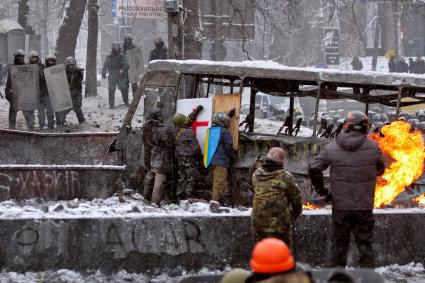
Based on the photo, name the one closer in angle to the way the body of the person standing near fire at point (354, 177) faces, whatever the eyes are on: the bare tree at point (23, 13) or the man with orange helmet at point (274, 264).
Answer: the bare tree

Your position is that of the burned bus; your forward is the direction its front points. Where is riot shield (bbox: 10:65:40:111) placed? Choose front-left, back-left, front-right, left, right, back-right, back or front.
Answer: front-right

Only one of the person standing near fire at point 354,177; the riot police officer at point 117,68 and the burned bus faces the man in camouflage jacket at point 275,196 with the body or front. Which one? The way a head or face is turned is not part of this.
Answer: the riot police officer

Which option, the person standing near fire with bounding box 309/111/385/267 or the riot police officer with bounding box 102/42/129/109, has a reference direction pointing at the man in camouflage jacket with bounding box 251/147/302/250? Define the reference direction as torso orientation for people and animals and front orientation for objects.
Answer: the riot police officer

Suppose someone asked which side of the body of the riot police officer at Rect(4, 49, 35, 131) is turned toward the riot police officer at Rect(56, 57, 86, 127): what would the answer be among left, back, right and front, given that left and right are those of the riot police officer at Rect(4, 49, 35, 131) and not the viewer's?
left

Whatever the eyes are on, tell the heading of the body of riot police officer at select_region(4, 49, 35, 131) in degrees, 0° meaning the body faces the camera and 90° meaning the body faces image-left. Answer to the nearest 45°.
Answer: approximately 0°

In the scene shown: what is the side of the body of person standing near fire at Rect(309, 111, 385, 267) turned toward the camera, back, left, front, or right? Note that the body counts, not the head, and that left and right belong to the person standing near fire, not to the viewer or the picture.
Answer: back

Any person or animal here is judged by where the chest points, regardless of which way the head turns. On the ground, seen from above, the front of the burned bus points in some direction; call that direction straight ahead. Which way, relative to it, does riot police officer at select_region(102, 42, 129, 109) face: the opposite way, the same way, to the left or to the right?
to the left

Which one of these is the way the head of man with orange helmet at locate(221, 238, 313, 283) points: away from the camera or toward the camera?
away from the camera

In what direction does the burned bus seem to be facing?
to the viewer's left

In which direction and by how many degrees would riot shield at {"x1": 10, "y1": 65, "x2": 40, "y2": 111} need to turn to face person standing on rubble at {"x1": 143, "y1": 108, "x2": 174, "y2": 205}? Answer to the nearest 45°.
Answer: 0° — it already faces them

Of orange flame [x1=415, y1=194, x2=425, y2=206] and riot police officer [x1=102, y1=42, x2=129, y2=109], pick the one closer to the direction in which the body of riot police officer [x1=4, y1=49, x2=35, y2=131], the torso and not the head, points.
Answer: the orange flame

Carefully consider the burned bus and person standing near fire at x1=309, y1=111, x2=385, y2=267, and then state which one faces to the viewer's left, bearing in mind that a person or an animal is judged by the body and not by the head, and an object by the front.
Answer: the burned bus

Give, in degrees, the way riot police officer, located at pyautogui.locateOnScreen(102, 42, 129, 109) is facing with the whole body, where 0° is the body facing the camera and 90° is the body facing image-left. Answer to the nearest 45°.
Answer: approximately 0°
